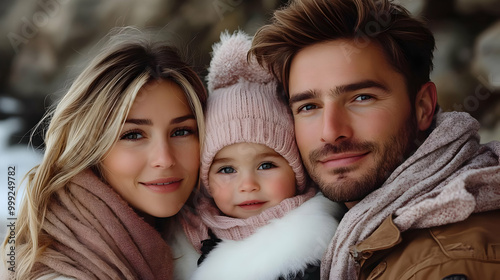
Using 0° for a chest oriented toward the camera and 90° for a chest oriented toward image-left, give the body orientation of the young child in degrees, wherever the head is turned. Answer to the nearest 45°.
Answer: approximately 0°

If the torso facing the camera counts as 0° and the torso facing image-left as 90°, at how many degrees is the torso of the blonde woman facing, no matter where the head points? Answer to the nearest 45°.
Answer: approximately 315°
